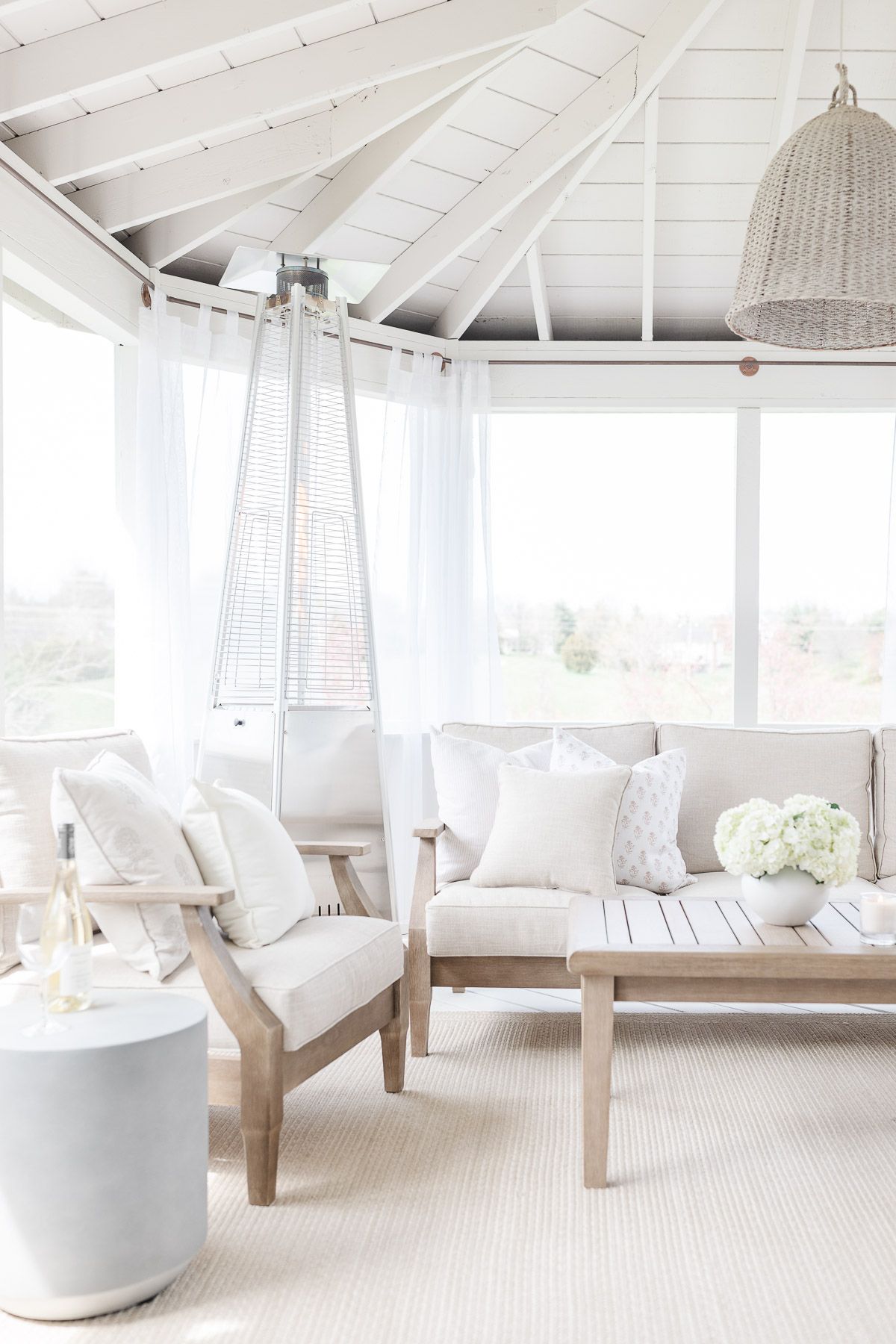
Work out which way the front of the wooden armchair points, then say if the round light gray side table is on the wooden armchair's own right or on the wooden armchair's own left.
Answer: on the wooden armchair's own right

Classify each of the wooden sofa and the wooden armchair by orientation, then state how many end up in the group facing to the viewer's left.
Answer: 0

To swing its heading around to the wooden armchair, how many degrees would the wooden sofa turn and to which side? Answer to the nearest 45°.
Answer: approximately 45° to its right

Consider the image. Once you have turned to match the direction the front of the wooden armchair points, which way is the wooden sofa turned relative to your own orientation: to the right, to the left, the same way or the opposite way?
to the right

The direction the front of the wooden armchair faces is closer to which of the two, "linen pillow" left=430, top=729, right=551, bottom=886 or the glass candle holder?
the glass candle holder

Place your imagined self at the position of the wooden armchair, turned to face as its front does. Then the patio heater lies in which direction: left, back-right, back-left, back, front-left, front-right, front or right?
back-left

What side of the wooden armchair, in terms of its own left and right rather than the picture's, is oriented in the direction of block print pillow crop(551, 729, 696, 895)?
left

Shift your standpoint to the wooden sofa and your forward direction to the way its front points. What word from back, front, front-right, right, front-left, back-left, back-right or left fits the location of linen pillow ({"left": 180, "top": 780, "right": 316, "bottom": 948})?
front-right

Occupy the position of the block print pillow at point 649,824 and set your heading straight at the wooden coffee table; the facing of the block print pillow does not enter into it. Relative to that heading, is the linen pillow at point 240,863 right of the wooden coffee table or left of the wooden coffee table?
right

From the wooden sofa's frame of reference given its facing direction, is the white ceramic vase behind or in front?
in front

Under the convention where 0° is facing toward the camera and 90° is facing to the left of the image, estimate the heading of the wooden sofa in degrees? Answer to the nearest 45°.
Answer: approximately 0°

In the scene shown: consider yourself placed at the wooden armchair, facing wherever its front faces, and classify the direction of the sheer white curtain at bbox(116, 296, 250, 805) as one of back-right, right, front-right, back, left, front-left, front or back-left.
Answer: back-left

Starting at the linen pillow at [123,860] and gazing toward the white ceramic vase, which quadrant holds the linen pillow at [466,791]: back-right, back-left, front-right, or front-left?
front-left
